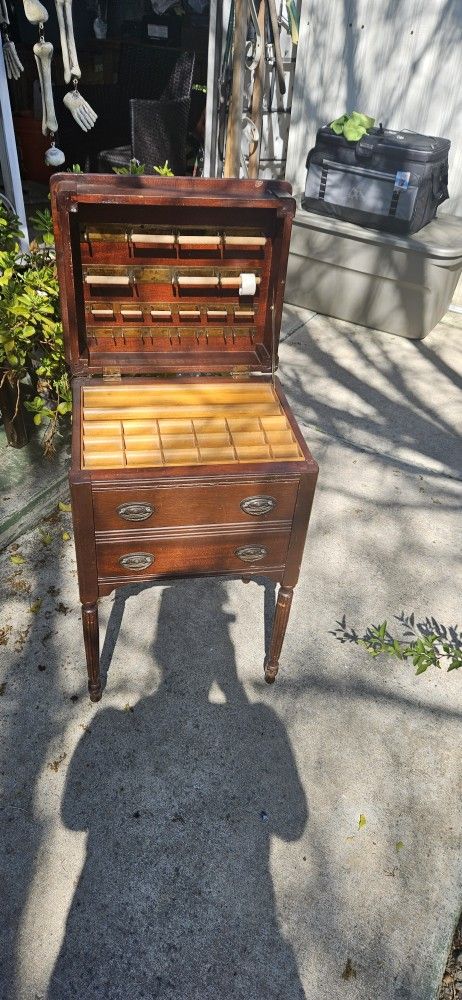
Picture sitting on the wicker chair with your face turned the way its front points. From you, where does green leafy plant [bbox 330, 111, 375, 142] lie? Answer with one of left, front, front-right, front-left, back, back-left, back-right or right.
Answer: back-left

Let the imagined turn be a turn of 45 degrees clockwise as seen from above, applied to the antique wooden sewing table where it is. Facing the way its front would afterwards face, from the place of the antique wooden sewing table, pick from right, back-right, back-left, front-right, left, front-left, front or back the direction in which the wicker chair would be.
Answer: back-right

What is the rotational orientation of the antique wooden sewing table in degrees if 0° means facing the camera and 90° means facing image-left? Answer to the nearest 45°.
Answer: approximately 0°

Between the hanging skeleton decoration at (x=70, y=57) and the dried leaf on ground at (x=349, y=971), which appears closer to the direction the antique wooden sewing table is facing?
the dried leaf on ground

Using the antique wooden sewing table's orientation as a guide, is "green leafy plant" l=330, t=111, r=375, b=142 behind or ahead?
behind

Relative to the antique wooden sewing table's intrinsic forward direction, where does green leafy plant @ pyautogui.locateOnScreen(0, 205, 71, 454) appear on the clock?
The green leafy plant is roughly at 5 o'clock from the antique wooden sewing table.
